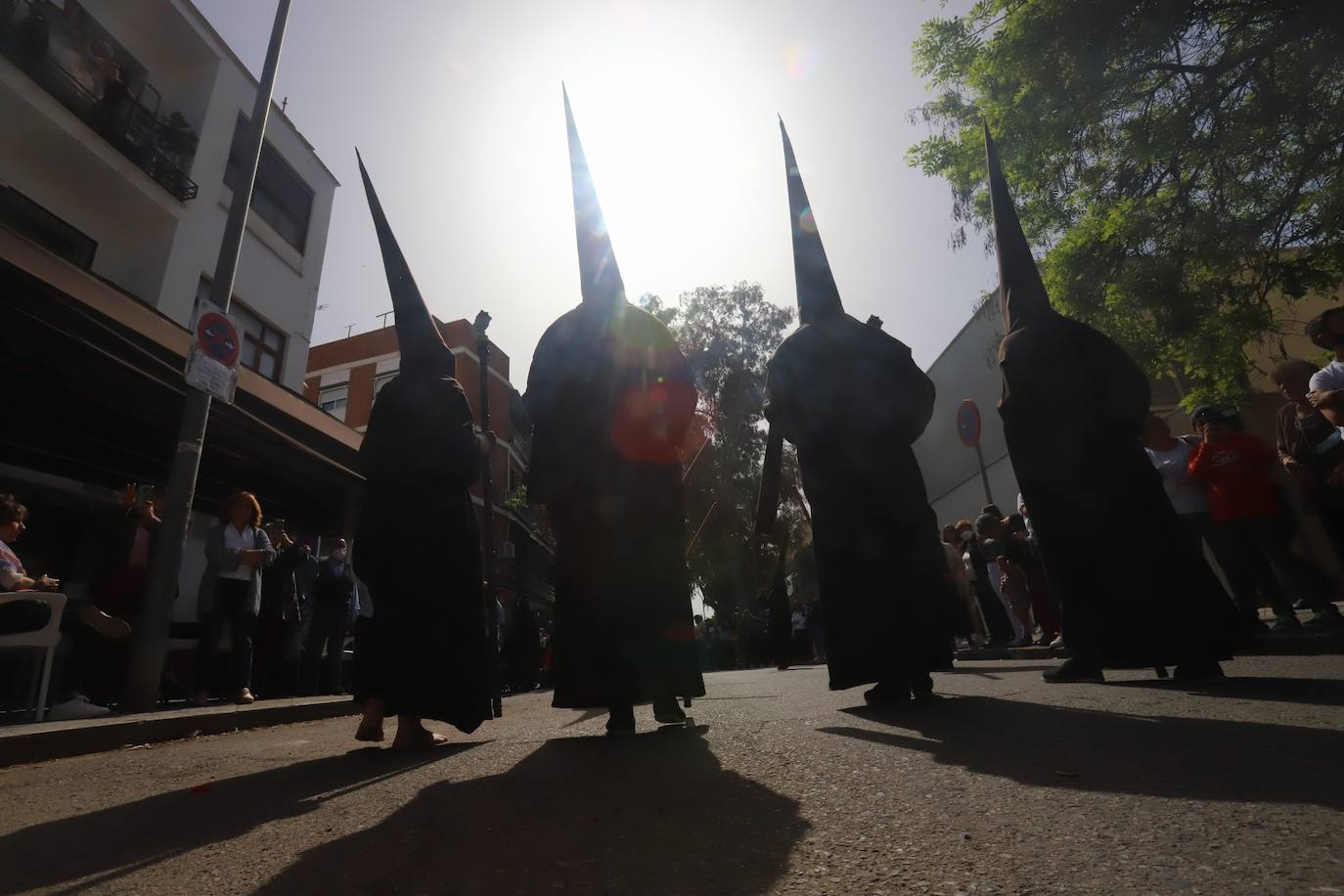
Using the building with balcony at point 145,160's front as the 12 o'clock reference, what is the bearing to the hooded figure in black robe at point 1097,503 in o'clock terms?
The hooded figure in black robe is roughly at 1 o'clock from the building with balcony.

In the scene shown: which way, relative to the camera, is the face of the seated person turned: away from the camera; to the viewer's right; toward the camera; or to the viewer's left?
to the viewer's right

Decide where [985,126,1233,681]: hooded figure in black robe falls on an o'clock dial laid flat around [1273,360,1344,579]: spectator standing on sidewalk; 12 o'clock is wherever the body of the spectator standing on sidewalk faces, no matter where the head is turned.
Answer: The hooded figure in black robe is roughly at 11 o'clock from the spectator standing on sidewalk.

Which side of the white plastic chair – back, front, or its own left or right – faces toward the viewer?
right

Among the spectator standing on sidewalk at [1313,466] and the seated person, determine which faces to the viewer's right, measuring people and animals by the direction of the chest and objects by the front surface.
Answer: the seated person

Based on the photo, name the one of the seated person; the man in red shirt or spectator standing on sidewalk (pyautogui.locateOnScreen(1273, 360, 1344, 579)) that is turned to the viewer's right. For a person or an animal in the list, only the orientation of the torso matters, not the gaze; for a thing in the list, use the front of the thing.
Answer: the seated person

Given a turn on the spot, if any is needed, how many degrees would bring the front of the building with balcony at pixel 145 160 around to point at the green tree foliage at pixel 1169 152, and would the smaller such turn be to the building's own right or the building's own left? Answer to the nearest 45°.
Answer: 0° — it already faces it

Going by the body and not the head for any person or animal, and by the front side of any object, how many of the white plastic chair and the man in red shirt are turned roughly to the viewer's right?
1

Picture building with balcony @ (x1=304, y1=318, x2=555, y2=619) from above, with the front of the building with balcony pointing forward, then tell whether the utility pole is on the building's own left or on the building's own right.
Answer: on the building's own right

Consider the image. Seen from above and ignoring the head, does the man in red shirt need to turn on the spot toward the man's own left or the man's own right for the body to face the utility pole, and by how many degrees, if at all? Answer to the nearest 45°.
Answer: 0° — they already face it

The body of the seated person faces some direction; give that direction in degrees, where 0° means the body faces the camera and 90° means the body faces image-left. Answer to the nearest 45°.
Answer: approximately 270°
